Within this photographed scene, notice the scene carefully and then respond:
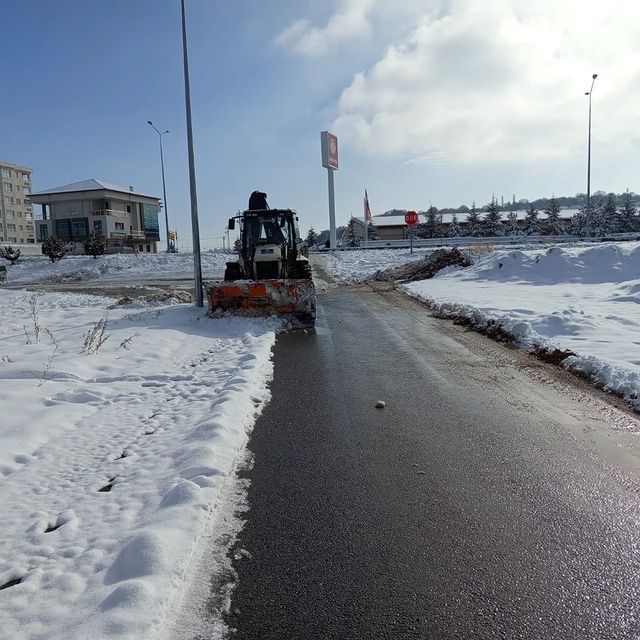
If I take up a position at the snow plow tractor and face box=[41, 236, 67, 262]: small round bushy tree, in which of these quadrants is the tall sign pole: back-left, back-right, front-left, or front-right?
front-right

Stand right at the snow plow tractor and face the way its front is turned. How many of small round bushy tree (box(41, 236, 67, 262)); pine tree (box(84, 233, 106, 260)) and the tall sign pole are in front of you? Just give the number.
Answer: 0

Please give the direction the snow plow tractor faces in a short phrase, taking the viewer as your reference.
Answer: facing the viewer

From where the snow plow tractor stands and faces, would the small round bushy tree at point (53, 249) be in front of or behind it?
behind

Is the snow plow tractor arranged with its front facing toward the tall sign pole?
no

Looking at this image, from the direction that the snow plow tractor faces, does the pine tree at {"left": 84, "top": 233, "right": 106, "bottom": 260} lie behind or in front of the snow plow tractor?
behind
